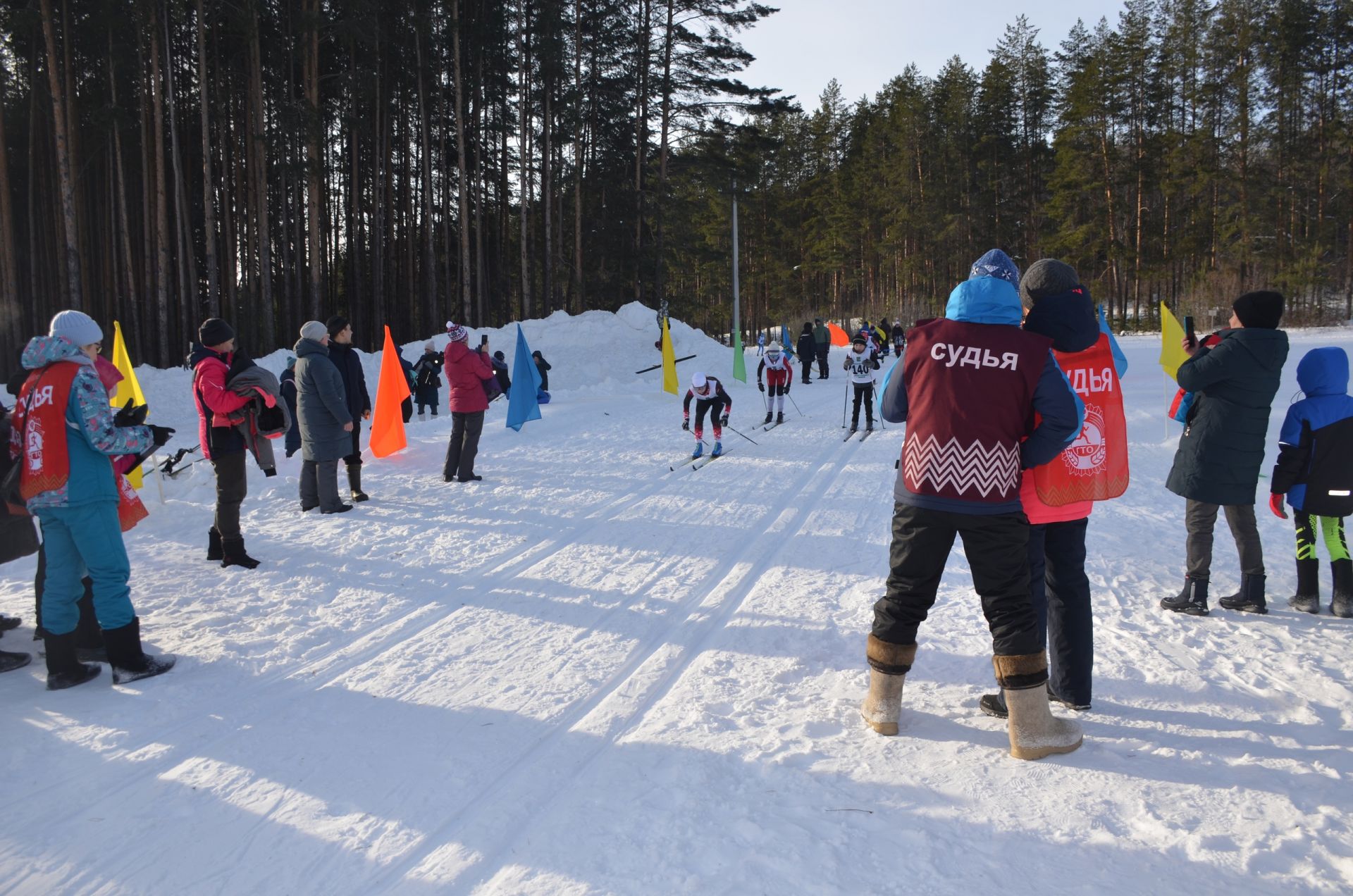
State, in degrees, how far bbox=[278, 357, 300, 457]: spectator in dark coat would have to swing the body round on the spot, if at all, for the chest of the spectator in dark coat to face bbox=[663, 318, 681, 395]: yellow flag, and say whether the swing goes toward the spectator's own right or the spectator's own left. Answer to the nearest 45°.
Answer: approximately 45° to the spectator's own left

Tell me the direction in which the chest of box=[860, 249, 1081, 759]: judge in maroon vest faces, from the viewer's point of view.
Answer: away from the camera

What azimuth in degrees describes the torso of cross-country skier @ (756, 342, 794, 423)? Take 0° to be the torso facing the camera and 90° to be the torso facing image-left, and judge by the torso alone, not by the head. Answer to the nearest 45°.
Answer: approximately 0°

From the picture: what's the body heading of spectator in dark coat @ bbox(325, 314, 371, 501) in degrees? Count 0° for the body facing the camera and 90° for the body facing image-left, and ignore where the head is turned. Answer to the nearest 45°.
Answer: approximately 270°

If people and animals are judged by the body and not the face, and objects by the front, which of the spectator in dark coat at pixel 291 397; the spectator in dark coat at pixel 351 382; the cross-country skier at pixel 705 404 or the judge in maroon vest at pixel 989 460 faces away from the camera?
the judge in maroon vest

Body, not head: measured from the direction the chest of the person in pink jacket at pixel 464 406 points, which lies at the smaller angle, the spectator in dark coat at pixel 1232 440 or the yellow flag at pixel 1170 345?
the yellow flag

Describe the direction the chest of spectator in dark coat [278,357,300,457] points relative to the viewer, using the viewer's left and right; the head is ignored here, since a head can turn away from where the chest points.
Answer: facing to the right of the viewer

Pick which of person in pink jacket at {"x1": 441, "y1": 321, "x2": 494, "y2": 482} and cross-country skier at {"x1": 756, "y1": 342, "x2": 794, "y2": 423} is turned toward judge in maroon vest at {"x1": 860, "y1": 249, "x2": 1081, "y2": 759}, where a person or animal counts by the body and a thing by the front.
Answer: the cross-country skier

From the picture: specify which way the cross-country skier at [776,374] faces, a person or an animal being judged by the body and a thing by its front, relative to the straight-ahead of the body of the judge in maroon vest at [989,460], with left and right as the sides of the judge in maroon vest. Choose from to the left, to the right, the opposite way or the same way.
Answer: the opposite way

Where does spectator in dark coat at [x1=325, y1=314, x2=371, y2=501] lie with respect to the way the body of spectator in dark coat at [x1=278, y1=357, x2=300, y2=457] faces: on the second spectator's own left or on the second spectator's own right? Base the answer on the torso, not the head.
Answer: on the second spectator's own right

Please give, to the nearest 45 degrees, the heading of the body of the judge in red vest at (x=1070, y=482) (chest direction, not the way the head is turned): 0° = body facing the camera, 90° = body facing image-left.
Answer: approximately 135°

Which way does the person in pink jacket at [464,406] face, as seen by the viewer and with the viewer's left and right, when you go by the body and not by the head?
facing away from the viewer and to the right of the viewer

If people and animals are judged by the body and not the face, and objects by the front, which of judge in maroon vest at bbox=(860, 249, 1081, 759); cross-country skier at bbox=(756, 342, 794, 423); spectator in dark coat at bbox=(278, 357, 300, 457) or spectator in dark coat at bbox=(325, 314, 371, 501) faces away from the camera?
the judge in maroon vest
